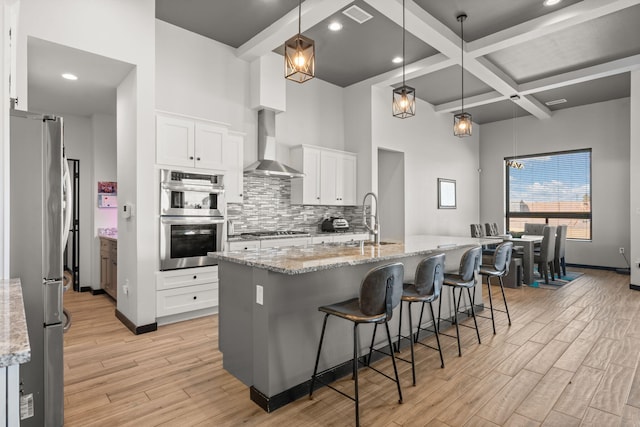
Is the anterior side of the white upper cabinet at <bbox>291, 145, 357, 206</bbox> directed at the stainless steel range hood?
no

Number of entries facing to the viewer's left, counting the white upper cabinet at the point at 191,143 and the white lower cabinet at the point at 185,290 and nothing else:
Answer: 0

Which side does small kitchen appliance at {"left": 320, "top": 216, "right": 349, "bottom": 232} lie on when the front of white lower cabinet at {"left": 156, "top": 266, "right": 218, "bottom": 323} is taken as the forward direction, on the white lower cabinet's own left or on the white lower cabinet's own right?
on the white lower cabinet's own left

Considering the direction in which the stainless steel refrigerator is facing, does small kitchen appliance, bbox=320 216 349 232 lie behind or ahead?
ahead

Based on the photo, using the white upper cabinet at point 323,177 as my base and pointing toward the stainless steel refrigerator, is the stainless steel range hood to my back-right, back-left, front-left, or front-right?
front-right

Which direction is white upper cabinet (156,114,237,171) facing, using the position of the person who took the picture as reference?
facing the viewer and to the right of the viewer

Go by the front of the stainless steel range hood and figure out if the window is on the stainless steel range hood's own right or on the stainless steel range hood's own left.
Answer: on the stainless steel range hood's own left

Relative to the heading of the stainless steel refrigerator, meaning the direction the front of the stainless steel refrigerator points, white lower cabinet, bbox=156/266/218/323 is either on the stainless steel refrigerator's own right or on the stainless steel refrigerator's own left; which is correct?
on the stainless steel refrigerator's own left

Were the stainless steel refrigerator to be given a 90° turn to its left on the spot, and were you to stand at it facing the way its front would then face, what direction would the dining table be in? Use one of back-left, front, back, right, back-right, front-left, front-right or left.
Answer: right

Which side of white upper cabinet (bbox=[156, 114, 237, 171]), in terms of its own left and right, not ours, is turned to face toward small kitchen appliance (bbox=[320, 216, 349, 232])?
left

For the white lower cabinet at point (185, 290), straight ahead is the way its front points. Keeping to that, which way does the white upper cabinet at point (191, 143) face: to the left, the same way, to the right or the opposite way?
the same way

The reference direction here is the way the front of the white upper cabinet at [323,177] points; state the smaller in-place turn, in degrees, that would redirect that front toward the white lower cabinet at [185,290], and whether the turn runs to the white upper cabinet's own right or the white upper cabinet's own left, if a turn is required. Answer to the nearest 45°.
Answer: approximately 90° to the white upper cabinet's own right

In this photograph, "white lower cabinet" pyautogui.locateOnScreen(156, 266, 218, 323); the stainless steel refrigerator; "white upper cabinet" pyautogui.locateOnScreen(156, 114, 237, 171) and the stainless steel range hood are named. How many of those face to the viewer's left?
0

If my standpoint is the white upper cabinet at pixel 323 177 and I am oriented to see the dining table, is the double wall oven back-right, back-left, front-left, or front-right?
back-right

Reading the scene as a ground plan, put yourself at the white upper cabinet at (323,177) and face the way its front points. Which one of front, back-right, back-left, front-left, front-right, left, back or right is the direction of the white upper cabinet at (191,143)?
right

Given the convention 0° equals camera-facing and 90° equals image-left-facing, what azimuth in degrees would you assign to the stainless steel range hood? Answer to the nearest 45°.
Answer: approximately 315°

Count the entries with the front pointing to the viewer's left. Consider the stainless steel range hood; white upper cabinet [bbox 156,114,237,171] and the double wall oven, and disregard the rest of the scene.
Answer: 0

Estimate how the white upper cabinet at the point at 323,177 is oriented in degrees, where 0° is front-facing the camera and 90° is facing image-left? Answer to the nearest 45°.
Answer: approximately 315°

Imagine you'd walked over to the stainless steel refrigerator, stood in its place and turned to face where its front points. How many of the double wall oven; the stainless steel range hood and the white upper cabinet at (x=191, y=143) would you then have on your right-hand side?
0

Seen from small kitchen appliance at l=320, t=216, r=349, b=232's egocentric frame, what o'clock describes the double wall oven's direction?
The double wall oven is roughly at 3 o'clock from the small kitchen appliance.

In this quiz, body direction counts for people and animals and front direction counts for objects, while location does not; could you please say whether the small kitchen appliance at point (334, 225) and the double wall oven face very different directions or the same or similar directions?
same or similar directions
